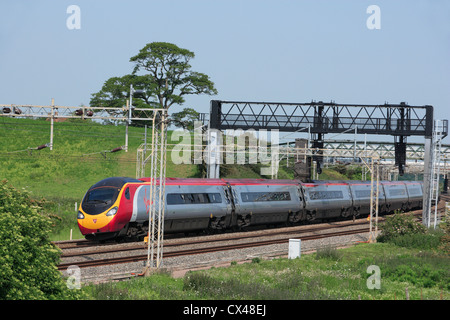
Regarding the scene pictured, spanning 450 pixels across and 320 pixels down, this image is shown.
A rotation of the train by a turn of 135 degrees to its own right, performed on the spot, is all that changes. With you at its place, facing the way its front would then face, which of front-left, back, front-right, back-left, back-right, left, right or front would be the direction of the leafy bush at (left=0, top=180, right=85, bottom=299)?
back

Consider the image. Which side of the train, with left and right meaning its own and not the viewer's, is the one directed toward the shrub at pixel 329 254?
left

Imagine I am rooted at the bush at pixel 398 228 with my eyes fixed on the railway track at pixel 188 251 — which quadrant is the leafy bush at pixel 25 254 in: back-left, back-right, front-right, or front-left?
front-left

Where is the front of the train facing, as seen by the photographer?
facing the viewer and to the left of the viewer

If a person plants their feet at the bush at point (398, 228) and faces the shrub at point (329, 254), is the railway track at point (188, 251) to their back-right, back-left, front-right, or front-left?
front-right
